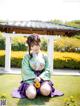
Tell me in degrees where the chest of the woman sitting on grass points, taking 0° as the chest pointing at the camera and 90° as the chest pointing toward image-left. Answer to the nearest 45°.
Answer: approximately 0°
